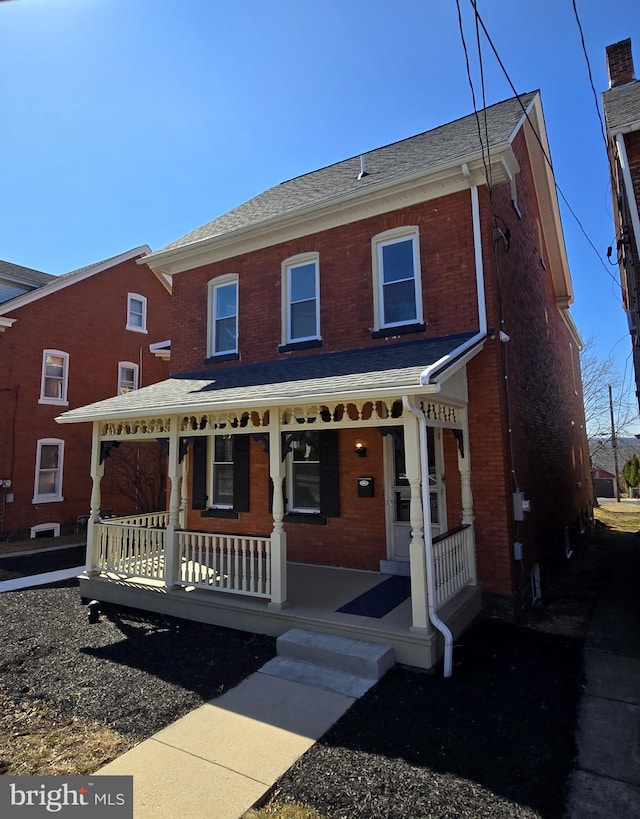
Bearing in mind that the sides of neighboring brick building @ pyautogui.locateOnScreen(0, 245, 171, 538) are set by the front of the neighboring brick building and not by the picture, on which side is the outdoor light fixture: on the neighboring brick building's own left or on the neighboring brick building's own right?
on the neighboring brick building's own left

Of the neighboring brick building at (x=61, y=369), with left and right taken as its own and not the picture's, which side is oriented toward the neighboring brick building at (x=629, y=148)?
left

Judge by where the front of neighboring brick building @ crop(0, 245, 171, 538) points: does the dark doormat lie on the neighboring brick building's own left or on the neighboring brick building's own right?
on the neighboring brick building's own left

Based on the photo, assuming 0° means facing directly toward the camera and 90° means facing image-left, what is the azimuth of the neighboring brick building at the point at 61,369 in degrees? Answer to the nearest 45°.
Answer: approximately 45°
